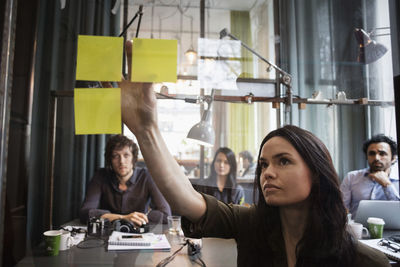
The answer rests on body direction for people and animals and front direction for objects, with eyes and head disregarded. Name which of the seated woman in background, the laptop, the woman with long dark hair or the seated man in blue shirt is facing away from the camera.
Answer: the laptop

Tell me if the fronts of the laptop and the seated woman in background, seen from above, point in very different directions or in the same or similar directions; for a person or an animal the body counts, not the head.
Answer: very different directions

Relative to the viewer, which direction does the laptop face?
away from the camera

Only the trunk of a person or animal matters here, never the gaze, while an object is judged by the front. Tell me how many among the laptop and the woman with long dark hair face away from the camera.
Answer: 1

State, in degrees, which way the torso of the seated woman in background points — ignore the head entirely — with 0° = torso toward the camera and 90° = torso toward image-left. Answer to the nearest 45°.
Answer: approximately 0°
